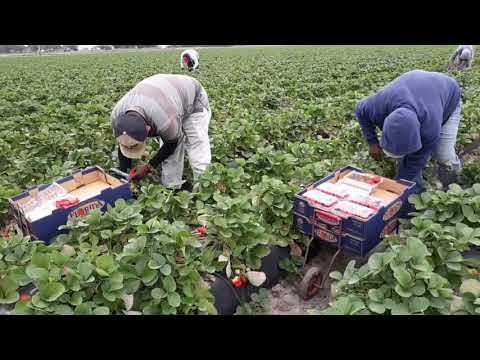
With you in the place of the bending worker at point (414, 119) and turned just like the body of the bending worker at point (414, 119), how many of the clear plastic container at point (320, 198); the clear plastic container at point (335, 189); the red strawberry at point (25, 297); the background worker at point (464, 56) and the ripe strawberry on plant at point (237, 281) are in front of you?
4

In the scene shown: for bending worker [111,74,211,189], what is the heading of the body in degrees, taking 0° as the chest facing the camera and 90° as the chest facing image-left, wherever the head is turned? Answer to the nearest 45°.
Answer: approximately 45°

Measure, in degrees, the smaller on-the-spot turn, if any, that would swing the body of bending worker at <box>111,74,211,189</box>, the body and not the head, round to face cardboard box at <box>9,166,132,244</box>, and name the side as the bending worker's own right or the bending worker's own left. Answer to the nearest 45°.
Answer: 0° — they already face it

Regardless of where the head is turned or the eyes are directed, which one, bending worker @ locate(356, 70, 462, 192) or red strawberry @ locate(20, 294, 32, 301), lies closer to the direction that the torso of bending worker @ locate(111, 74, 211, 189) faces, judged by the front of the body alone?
the red strawberry

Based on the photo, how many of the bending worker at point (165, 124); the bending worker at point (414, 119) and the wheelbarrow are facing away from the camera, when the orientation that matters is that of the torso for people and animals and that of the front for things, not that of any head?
0

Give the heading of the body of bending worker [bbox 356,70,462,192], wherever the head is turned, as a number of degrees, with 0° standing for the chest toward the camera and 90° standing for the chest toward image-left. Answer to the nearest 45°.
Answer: approximately 45°

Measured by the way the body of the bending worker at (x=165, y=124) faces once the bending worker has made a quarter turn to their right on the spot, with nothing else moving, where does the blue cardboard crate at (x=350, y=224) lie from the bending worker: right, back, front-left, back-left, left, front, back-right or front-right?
back

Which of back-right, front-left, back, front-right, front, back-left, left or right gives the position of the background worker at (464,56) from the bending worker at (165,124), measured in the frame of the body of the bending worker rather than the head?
back

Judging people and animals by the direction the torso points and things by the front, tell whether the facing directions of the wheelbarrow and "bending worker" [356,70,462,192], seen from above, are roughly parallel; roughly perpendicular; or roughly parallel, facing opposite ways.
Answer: roughly parallel

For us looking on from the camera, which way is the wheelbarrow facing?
facing the viewer and to the left of the viewer

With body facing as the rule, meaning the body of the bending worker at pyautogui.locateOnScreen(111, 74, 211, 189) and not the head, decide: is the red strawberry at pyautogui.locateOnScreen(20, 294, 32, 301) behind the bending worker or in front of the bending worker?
in front

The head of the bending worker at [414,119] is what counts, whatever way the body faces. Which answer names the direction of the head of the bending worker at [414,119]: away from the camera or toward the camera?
toward the camera

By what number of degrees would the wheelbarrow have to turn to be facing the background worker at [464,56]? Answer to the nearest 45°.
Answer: approximately 135° to its right
